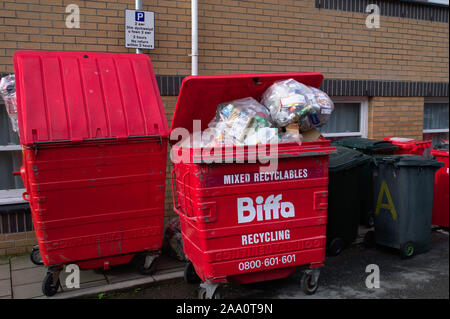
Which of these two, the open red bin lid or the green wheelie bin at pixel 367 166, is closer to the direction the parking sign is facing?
the open red bin lid

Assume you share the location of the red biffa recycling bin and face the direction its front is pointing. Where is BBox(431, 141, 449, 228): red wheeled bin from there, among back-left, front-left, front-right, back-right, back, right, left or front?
back-left

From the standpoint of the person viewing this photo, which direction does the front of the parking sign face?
facing the viewer

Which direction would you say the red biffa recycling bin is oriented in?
toward the camera

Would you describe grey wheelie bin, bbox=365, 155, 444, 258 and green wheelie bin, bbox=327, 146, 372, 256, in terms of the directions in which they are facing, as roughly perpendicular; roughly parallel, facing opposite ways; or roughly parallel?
roughly parallel

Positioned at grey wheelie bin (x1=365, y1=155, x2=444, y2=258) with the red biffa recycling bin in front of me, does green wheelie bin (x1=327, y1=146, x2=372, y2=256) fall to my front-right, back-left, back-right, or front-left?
front-right
